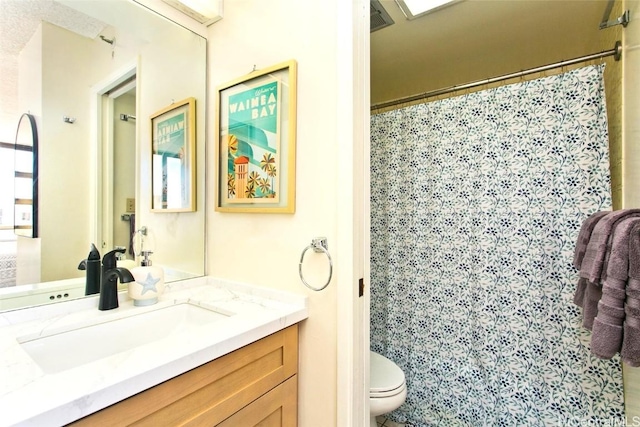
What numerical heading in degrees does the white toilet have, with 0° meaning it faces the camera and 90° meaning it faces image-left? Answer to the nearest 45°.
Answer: approximately 315°

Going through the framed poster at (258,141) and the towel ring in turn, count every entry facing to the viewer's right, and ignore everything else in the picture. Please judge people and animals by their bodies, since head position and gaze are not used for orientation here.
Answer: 0

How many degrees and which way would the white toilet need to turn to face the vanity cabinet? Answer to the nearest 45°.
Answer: approximately 90° to its right

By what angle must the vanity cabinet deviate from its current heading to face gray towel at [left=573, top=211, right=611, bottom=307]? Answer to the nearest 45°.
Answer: approximately 45° to its left

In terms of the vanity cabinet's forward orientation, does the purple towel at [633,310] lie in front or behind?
in front

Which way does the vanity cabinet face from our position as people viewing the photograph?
facing the viewer and to the right of the viewer

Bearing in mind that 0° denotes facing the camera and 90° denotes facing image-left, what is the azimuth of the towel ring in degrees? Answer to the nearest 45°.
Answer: approximately 45°

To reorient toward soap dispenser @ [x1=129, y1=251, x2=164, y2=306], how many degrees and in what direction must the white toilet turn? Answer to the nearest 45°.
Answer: approximately 90° to its right
